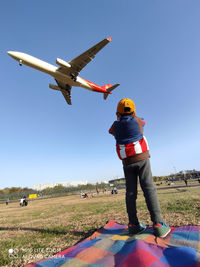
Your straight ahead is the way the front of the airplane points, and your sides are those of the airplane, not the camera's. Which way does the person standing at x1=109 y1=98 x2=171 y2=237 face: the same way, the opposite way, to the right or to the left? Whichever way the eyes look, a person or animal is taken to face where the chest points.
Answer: to the right

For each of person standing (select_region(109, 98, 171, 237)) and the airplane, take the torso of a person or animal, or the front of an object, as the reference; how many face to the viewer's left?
1

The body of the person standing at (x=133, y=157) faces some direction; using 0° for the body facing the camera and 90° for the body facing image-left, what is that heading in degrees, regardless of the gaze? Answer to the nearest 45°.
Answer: approximately 180°

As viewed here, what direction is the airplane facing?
to the viewer's left

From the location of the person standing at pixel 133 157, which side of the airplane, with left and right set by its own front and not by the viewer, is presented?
left
